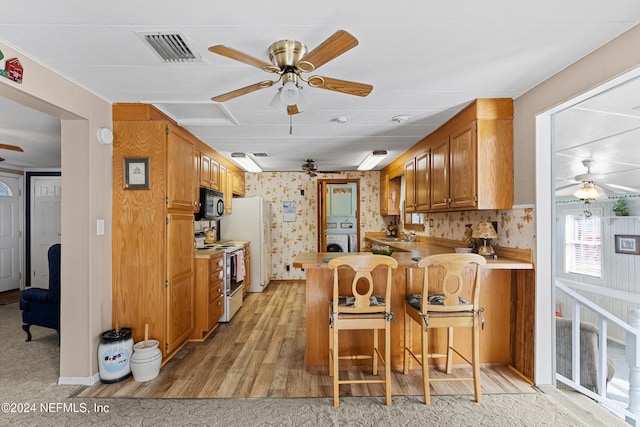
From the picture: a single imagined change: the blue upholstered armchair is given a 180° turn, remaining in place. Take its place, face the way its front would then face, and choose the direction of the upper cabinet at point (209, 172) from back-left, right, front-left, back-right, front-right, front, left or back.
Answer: front

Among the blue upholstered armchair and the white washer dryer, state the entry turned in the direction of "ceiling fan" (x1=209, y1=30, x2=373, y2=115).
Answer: the white washer dryer

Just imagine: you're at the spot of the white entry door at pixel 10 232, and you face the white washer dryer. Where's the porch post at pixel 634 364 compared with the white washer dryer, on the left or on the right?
right

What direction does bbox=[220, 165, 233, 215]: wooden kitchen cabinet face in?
to the viewer's right

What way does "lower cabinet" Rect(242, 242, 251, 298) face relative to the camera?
to the viewer's right

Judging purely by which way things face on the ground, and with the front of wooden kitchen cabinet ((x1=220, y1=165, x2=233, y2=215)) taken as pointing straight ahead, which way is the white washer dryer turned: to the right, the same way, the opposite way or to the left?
to the right

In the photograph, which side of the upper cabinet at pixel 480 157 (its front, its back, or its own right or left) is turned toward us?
left

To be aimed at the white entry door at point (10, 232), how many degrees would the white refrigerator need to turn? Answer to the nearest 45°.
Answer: approximately 180°

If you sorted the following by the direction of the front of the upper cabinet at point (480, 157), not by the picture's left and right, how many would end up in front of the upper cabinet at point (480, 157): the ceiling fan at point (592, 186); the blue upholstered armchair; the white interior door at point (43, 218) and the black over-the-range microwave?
3
